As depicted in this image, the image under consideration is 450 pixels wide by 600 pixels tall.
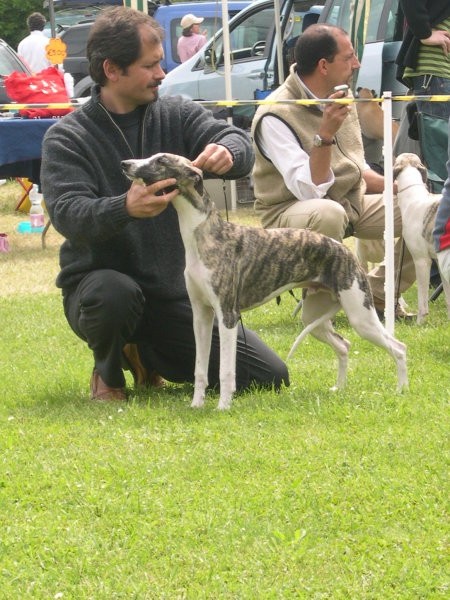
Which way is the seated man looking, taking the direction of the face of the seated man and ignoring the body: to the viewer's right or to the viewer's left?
to the viewer's right

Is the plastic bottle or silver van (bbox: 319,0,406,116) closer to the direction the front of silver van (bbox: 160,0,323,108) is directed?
the plastic bottle

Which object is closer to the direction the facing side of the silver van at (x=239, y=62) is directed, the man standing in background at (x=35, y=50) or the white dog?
the man standing in background

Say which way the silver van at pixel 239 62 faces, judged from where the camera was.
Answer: facing to the left of the viewer

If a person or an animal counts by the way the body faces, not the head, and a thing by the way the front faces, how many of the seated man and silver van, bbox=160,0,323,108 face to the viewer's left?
1

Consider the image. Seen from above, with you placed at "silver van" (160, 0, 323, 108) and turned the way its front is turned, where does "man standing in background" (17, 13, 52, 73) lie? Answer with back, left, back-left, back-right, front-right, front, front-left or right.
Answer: front-right

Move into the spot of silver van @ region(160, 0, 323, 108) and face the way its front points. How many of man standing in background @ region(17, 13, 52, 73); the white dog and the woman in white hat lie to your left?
1

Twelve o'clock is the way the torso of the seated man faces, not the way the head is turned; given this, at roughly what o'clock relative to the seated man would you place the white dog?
The white dog is roughly at 11 o'clock from the seated man.

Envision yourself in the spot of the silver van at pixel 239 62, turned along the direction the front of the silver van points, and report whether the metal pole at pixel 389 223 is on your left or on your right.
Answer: on your left

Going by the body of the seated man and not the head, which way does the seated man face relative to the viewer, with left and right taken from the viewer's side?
facing the viewer and to the right of the viewer

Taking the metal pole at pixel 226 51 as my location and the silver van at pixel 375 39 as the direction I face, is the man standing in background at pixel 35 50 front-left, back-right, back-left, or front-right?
back-left

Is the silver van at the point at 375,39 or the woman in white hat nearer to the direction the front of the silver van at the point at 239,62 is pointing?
the woman in white hat

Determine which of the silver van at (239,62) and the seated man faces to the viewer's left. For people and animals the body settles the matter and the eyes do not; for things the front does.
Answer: the silver van
